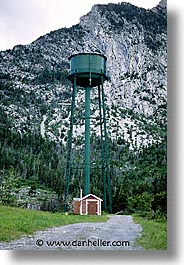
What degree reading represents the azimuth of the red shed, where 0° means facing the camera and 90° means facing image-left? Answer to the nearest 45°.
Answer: approximately 0°
